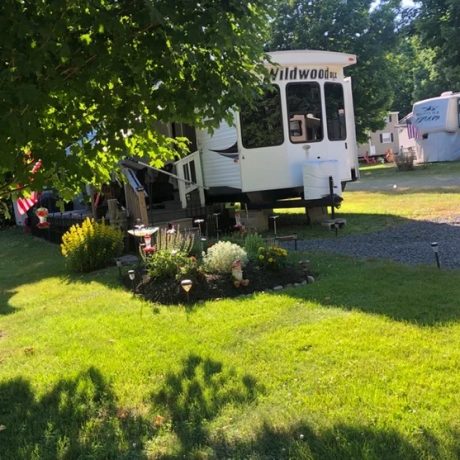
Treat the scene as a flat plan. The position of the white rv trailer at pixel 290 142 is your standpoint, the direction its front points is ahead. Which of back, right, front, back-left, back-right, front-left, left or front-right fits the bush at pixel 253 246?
front-right

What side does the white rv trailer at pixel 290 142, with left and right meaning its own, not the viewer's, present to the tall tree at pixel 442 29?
left

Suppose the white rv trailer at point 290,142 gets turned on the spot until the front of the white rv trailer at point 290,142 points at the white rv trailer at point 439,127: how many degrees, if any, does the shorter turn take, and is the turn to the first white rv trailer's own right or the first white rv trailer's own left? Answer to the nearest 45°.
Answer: approximately 90° to the first white rv trailer's own left

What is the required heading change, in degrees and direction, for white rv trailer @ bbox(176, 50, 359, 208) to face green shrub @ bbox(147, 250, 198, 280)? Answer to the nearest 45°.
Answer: approximately 45° to its right

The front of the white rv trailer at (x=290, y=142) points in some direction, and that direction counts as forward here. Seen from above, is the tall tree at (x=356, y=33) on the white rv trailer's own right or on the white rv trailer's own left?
on the white rv trailer's own left

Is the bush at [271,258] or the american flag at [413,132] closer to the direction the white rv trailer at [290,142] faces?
the bush

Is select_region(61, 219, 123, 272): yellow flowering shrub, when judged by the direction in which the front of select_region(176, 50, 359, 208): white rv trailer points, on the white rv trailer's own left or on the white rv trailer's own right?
on the white rv trailer's own right

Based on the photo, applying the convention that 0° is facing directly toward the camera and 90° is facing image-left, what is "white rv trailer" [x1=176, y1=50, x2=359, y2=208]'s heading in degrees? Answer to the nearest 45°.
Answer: approximately 315°

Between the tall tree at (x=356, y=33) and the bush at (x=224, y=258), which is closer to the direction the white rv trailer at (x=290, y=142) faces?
the bush

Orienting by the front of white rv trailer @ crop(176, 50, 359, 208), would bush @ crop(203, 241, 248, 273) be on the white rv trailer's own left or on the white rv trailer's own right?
on the white rv trailer's own right

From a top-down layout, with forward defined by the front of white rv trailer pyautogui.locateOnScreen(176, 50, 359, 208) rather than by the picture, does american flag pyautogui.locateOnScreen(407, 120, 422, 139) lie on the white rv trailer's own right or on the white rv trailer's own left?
on the white rv trailer's own left

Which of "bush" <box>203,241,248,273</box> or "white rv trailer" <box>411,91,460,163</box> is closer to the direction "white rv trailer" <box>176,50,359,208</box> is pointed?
the bush
